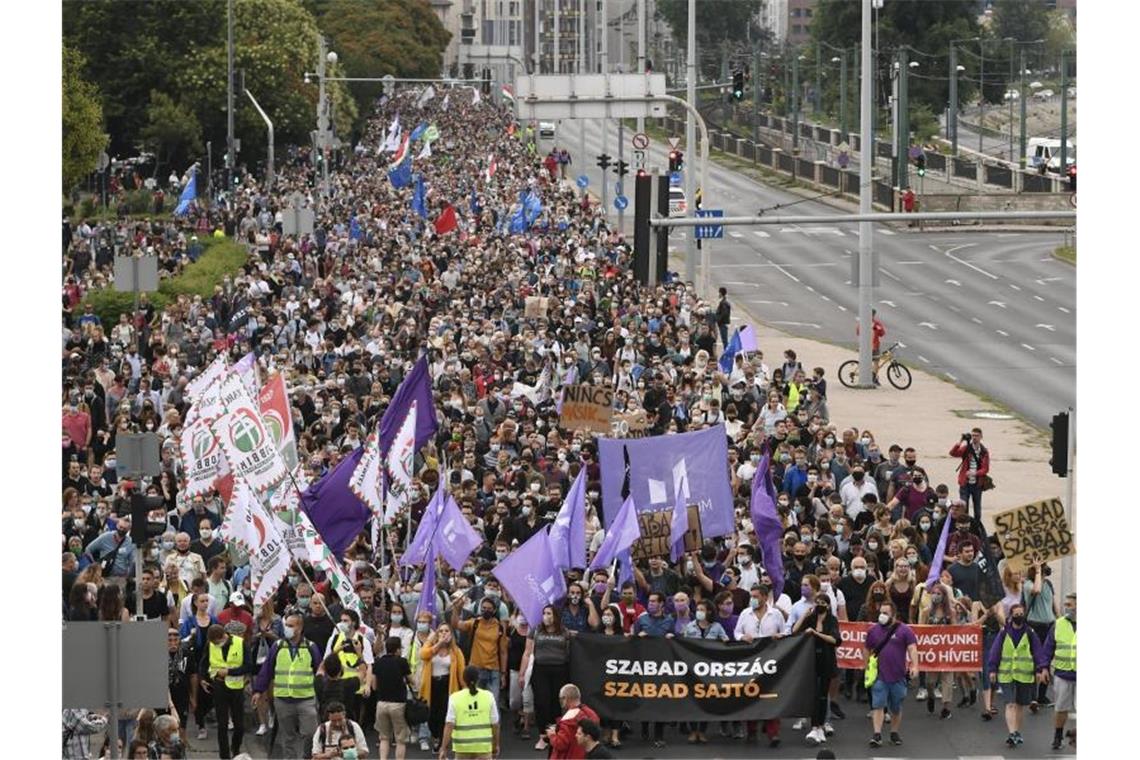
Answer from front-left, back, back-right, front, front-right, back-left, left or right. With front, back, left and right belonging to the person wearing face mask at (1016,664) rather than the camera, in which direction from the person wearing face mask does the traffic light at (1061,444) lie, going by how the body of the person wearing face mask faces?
back

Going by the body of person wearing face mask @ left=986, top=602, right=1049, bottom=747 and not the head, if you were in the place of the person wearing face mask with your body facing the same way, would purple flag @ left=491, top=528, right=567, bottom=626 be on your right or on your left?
on your right

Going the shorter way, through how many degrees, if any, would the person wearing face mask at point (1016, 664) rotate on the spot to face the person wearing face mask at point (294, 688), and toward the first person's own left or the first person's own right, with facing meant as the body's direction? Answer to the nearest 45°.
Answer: approximately 90° to the first person's own right

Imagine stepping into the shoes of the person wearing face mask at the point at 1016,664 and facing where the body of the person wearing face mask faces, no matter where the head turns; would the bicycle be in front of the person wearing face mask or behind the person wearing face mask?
behind

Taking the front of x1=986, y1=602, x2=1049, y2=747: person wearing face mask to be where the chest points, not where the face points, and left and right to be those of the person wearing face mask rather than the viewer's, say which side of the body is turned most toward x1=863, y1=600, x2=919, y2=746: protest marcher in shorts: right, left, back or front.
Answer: right

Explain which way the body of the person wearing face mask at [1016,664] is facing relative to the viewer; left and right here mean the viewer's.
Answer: facing the viewer

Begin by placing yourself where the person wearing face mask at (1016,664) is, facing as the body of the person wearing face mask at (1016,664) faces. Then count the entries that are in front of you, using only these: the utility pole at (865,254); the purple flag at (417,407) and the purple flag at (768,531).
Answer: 0

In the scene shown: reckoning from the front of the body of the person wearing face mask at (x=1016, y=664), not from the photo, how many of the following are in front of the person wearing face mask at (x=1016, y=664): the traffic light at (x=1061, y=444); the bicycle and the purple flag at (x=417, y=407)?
0

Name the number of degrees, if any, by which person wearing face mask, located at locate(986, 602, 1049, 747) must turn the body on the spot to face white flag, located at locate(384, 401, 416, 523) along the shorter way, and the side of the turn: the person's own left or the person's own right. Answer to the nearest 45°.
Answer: approximately 135° to the person's own right

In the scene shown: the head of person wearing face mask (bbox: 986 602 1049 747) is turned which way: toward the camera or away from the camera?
toward the camera

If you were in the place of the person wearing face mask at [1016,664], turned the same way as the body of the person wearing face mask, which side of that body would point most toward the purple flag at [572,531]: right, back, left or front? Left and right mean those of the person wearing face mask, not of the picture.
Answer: right
